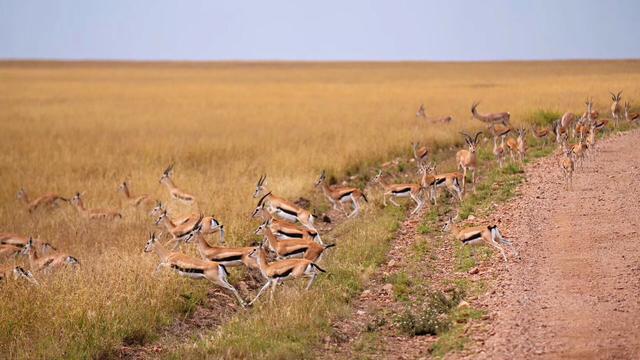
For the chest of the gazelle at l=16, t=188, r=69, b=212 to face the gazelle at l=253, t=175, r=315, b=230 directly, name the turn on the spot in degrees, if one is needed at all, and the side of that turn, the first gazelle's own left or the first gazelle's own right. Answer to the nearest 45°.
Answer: approximately 135° to the first gazelle's own left

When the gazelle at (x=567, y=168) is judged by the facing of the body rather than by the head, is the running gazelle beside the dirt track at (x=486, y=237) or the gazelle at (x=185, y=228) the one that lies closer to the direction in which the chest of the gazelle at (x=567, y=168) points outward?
the running gazelle beside the dirt track

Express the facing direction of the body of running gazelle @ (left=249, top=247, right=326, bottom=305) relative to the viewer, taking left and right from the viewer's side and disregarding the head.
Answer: facing to the left of the viewer

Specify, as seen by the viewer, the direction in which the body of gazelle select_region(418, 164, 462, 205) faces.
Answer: to the viewer's left

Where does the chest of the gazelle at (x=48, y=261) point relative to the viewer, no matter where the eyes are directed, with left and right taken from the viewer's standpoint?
facing to the left of the viewer

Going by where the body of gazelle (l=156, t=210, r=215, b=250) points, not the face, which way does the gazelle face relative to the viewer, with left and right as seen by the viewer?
facing to the left of the viewer

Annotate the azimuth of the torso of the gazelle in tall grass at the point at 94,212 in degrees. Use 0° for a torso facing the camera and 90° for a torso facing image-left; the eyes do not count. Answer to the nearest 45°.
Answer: approximately 90°

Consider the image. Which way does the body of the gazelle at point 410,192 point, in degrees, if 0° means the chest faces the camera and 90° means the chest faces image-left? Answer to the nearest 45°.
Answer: approximately 90°
